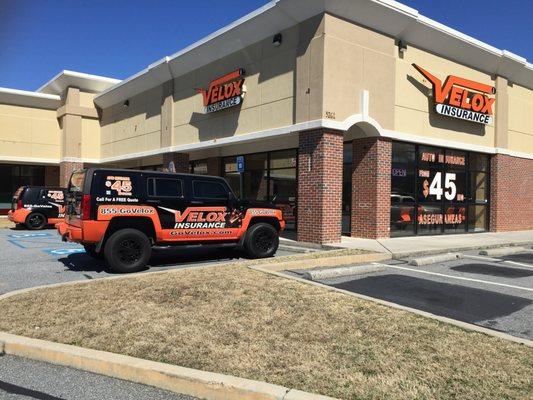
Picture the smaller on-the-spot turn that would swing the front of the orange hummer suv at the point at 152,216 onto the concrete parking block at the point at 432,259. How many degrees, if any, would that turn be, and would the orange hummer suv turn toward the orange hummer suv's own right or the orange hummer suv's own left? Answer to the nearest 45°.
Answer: approximately 45° to the orange hummer suv's own right

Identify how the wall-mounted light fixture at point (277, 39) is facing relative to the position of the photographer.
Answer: facing the viewer and to the left of the viewer

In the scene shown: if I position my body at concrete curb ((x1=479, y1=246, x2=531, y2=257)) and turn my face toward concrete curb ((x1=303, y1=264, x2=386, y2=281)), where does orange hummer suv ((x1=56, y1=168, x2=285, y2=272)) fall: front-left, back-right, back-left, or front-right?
front-right

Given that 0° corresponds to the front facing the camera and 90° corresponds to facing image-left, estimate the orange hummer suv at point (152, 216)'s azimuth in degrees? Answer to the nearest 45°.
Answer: approximately 225°

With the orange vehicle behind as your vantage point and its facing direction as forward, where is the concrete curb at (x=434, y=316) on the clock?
The concrete curb is roughly at 4 o'clock from the orange vehicle behind.

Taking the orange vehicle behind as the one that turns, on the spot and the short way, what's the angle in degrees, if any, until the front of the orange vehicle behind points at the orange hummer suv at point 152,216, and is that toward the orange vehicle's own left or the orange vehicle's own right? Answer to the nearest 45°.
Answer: approximately 135° to the orange vehicle's own right

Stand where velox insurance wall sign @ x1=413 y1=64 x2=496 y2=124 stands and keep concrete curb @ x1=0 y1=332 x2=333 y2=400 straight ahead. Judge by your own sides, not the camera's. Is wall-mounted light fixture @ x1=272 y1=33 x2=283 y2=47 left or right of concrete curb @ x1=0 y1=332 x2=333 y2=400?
right

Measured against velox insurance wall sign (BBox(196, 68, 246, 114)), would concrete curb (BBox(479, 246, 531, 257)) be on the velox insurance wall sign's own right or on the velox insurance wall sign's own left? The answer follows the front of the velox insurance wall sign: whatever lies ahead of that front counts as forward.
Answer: on the velox insurance wall sign's own left

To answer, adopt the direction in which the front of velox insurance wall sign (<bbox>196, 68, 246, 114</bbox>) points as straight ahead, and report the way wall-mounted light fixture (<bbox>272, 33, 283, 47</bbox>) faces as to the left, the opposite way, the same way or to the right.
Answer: the same way

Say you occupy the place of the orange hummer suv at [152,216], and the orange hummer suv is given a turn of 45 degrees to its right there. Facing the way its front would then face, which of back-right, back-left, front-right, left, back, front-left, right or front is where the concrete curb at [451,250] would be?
front

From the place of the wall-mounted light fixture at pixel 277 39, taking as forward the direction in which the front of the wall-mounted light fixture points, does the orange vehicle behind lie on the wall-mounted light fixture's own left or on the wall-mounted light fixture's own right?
on the wall-mounted light fixture's own right
